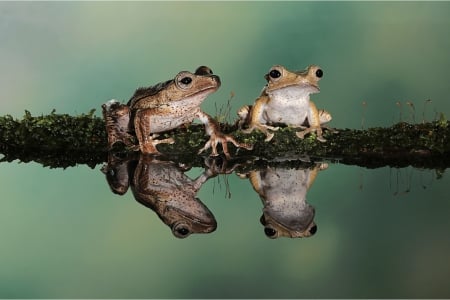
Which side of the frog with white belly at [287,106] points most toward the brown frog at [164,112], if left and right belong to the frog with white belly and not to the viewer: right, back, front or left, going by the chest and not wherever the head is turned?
right

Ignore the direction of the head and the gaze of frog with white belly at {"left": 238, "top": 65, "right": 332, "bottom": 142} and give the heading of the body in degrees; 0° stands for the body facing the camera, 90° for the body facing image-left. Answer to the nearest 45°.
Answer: approximately 0°
